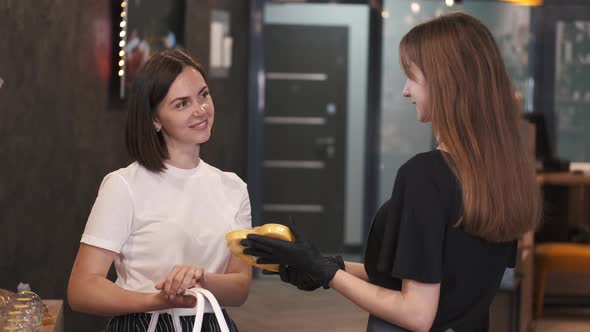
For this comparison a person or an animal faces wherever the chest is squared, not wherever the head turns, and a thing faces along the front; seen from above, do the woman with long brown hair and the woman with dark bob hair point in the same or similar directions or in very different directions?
very different directions

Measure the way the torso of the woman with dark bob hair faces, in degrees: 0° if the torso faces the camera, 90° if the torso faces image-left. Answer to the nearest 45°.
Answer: approximately 315°

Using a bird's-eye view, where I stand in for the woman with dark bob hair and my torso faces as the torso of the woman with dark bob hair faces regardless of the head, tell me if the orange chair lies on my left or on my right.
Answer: on my left

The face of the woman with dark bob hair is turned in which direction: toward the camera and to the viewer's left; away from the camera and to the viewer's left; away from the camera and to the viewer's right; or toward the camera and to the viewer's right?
toward the camera and to the viewer's right

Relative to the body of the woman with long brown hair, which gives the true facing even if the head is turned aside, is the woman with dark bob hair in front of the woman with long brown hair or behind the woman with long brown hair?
in front

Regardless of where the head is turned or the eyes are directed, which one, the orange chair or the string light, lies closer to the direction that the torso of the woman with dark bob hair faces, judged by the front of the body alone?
the orange chair

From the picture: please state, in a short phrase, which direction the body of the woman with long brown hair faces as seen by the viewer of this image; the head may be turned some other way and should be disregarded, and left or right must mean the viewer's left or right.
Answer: facing away from the viewer and to the left of the viewer

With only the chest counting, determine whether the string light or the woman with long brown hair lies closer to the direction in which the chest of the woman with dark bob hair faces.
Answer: the woman with long brown hair

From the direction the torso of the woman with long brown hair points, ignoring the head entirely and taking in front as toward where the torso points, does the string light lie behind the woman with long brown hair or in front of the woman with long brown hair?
in front

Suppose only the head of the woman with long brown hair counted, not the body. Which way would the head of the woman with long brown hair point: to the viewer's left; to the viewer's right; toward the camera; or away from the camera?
to the viewer's left

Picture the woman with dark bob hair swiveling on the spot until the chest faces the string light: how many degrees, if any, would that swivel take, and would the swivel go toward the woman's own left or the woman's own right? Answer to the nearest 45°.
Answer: approximately 135° to the woman's own left
